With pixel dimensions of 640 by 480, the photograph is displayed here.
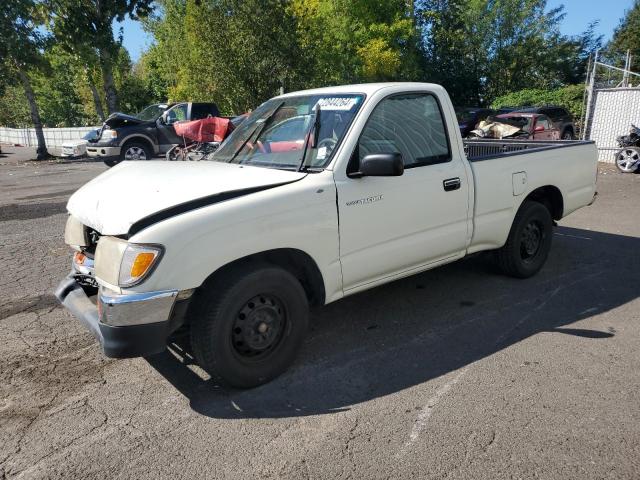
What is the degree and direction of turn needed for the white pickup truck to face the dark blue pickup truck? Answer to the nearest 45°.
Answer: approximately 90° to its right

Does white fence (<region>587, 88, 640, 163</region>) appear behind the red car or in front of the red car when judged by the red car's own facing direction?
behind

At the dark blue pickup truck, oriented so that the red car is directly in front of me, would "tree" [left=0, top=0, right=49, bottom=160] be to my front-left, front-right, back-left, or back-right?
back-left

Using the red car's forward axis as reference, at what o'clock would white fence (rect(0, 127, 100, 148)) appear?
The white fence is roughly at 2 o'clock from the red car.

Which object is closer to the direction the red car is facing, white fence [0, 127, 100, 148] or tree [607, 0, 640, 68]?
the white fence

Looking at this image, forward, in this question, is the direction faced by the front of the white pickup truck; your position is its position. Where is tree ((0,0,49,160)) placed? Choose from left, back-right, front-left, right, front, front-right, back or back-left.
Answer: right

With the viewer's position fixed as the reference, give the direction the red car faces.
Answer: facing the viewer and to the left of the viewer

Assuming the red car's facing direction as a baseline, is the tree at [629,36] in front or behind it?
behind

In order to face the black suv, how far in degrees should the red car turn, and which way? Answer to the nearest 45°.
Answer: approximately 135° to its right

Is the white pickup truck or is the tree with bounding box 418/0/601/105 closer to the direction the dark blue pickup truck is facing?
the white pickup truck

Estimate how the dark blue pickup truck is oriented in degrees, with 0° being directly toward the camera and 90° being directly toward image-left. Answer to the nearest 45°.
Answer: approximately 45°

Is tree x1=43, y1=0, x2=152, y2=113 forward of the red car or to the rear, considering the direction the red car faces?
forward
